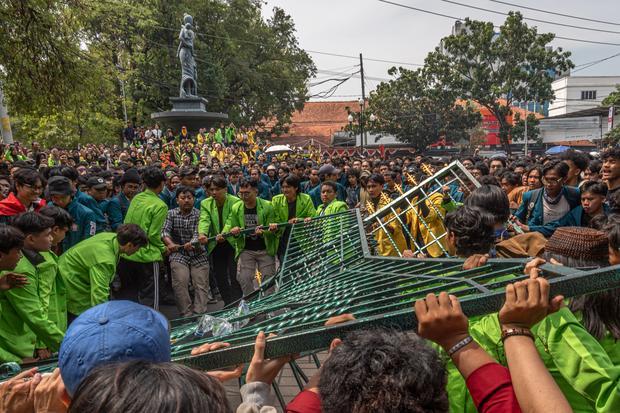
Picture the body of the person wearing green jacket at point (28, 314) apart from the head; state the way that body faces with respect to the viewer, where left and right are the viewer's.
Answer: facing to the right of the viewer

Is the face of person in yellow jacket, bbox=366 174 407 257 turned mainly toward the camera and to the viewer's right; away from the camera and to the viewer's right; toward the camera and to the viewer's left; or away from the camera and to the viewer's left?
toward the camera and to the viewer's left

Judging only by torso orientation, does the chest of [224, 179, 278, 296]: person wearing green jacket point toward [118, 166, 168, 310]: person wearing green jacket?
no

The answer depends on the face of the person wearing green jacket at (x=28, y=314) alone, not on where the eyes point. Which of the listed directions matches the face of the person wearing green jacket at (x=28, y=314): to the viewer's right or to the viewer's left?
to the viewer's right

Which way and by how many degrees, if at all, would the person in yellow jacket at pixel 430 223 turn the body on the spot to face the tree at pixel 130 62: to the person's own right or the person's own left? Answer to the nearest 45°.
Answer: approximately 90° to the person's own right

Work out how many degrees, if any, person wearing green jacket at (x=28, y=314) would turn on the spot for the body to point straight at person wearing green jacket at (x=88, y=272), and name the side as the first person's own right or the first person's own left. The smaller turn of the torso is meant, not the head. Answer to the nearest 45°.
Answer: approximately 45° to the first person's own left

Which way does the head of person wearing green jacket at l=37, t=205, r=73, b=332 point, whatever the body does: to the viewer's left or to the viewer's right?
to the viewer's right

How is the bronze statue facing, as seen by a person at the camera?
facing the viewer

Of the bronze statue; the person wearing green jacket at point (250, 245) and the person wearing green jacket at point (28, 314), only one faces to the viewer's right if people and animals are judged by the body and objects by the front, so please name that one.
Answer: the person wearing green jacket at point (28, 314)

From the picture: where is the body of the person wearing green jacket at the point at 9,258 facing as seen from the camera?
to the viewer's right

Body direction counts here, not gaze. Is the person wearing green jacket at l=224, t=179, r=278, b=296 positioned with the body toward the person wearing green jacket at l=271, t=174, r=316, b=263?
no

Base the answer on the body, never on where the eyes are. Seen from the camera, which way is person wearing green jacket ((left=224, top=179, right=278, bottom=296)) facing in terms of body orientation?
toward the camera

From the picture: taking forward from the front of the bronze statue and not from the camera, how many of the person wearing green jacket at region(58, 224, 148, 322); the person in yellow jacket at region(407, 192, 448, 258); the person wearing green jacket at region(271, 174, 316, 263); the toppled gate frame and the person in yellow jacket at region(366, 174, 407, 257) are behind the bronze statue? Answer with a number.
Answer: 0
